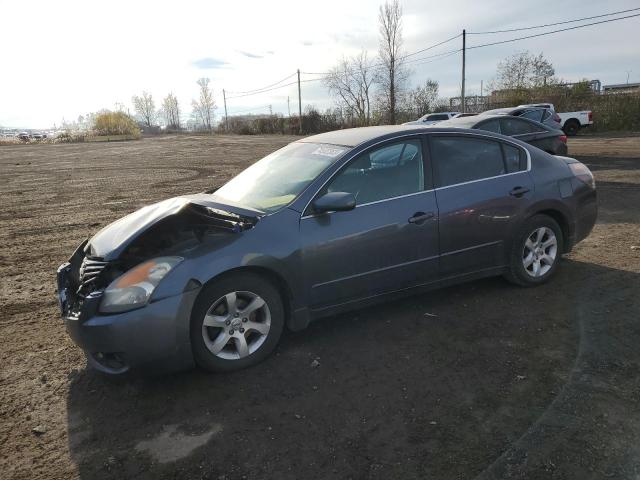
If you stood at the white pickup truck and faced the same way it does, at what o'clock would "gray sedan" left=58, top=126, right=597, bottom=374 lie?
The gray sedan is roughly at 9 o'clock from the white pickup truck.

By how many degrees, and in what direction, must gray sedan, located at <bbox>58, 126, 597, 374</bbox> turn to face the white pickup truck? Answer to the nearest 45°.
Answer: approximately 180°

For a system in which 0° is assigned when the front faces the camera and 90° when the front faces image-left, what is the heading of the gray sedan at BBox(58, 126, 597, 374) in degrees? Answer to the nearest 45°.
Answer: approximately 45°

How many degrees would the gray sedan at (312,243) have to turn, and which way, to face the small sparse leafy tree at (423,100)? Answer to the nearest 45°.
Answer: approximately 135° to its right

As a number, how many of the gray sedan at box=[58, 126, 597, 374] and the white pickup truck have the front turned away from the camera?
0

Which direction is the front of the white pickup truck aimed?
to the viewer's left

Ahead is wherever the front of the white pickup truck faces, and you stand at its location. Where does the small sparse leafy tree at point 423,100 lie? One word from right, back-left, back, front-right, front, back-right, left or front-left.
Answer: front-right

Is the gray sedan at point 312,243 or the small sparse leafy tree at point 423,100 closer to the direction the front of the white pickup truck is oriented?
the small sparse leafy tree
